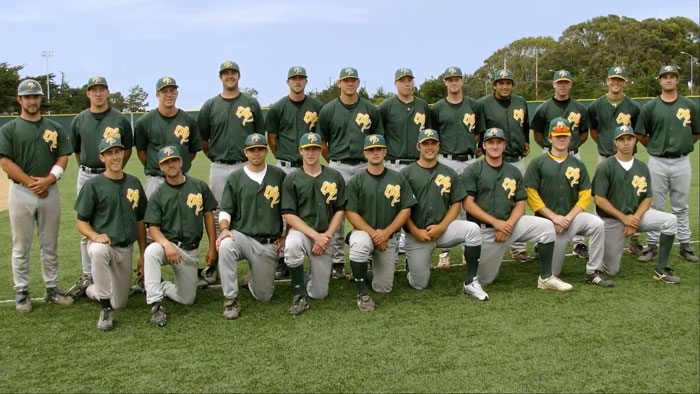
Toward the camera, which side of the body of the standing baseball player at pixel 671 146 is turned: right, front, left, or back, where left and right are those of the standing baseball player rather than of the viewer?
front

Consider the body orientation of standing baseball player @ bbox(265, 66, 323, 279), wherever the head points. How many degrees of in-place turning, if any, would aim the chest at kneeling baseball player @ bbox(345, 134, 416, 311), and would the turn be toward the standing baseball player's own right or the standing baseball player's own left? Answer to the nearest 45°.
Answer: approximately 45° to the standing baseball player's own left

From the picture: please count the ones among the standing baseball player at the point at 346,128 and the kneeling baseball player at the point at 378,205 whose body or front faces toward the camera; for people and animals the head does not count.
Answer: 2

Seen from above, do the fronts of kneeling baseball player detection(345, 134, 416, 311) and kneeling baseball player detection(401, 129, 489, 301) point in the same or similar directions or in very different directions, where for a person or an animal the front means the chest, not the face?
same or similar directions

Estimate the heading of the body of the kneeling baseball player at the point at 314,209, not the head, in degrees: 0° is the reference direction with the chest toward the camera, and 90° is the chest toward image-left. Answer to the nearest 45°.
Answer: approximately 0°

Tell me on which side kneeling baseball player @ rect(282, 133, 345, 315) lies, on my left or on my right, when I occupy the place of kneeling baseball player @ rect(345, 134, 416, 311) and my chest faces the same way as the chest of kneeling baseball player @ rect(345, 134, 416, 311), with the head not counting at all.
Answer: on my right

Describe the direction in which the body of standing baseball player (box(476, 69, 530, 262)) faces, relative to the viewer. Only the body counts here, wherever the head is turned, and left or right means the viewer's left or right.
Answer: facing the viewer

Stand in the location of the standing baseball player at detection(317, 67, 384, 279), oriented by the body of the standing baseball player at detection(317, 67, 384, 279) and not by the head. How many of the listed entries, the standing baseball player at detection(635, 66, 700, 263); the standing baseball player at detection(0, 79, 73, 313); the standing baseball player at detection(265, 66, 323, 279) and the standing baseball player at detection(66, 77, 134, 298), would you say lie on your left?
1

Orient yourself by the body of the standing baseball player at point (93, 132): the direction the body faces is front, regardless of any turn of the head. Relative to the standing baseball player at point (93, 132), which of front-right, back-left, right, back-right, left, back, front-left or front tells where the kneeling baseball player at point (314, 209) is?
front-left

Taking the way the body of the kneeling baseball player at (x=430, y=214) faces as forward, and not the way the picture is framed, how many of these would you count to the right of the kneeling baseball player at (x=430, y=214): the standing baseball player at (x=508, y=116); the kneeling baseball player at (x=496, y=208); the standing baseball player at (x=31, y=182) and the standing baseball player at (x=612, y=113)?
1

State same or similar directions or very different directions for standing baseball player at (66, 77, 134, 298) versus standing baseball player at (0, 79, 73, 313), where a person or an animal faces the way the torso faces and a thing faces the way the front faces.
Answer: same or similar directions

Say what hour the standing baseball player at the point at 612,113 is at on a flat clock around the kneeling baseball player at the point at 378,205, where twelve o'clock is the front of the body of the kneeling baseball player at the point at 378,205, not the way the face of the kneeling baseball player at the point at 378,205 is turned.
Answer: the standing baseball player at the point at 612,113 is roughly at 8 o'clock from the kneeling baseball player at the point at 378,205.

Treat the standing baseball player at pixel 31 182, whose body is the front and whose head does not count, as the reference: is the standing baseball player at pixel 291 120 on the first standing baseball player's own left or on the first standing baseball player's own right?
on the first standing baseball player's own left

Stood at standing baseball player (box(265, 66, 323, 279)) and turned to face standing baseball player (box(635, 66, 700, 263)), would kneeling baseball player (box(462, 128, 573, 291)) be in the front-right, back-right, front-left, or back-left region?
front-right

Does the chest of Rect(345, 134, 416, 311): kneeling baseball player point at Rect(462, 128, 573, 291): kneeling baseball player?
no

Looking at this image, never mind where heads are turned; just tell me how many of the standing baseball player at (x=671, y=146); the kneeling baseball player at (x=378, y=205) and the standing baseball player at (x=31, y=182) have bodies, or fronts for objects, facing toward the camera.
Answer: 3
